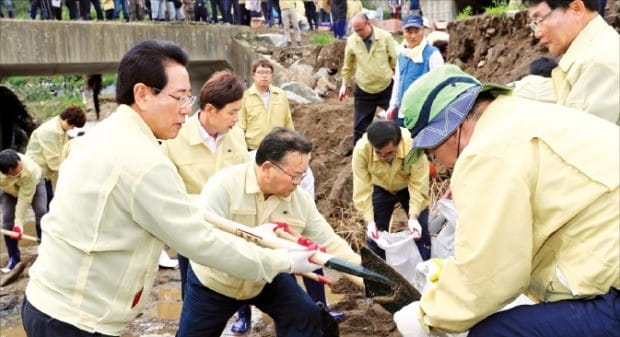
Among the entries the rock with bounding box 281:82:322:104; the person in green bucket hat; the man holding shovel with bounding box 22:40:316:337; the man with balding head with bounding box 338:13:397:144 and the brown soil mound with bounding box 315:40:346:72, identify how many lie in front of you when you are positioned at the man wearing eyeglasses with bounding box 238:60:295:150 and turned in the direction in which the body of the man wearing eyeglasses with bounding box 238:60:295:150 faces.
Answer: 2

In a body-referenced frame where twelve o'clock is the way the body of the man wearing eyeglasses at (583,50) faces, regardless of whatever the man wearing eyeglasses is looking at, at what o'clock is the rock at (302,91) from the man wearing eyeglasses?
The rock is roughly at 2 o'clock from the man wearing eyeglasses.

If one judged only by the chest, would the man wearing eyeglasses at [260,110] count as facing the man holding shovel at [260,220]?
yes

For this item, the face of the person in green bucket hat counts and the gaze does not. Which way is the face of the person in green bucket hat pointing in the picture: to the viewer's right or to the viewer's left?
to the viewer's left

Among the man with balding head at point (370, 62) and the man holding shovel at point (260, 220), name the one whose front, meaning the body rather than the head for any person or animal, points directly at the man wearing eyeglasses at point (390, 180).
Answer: the man with balding head

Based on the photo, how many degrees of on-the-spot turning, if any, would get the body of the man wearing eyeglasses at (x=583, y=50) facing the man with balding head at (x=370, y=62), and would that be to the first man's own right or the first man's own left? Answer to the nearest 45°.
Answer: approximately 45° to the first man's own right

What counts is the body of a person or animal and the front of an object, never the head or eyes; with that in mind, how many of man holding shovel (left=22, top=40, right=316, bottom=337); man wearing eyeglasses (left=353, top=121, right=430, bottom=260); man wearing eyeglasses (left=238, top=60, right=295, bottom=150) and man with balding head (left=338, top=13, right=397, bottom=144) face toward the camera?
3

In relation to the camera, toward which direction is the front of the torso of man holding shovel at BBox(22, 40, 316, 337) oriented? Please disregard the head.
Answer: to the viewer's right

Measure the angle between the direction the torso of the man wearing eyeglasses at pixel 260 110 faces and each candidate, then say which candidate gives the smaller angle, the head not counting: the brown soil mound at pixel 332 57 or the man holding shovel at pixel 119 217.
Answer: the man holding shovel

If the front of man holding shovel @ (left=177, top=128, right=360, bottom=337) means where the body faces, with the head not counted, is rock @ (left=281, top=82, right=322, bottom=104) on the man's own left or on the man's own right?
on the man's own left

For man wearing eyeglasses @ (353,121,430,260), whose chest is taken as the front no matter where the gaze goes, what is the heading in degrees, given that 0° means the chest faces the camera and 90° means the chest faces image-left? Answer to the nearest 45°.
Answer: approximately 0°

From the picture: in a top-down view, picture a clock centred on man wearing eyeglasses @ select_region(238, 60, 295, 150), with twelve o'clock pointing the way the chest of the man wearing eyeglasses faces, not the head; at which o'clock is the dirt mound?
The dirt mound is roughly at 8 o'clock from the man wearing eyeglasses.

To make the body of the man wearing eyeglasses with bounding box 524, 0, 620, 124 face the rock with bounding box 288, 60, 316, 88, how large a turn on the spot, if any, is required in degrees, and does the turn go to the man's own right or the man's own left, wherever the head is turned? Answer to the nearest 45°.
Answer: approximately 45° to the man's own right
